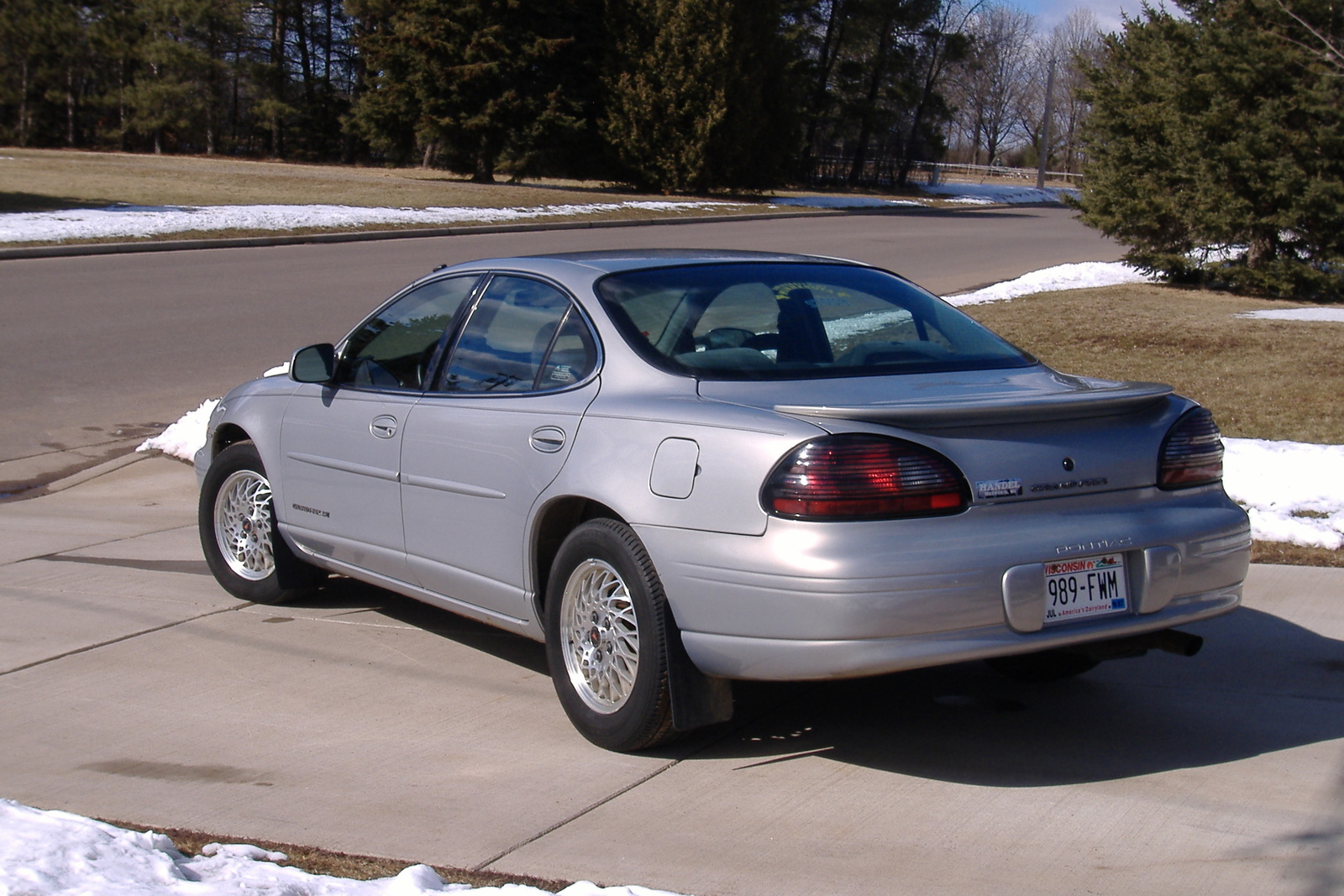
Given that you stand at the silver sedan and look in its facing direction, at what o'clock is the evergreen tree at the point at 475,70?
The evergreen tree is roughly at 1 o'clock from the silver sedan.

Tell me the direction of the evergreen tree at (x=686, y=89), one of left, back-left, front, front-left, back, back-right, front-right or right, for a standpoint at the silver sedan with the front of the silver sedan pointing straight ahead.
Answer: front-right

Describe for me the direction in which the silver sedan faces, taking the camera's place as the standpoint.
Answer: facing away from the viewer and to the left of the viewer

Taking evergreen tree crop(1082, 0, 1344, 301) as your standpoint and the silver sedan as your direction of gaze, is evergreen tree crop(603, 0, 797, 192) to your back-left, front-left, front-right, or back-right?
back-right

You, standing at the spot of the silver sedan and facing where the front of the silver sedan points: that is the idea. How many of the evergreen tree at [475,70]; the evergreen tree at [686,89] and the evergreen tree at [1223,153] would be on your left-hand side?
0
